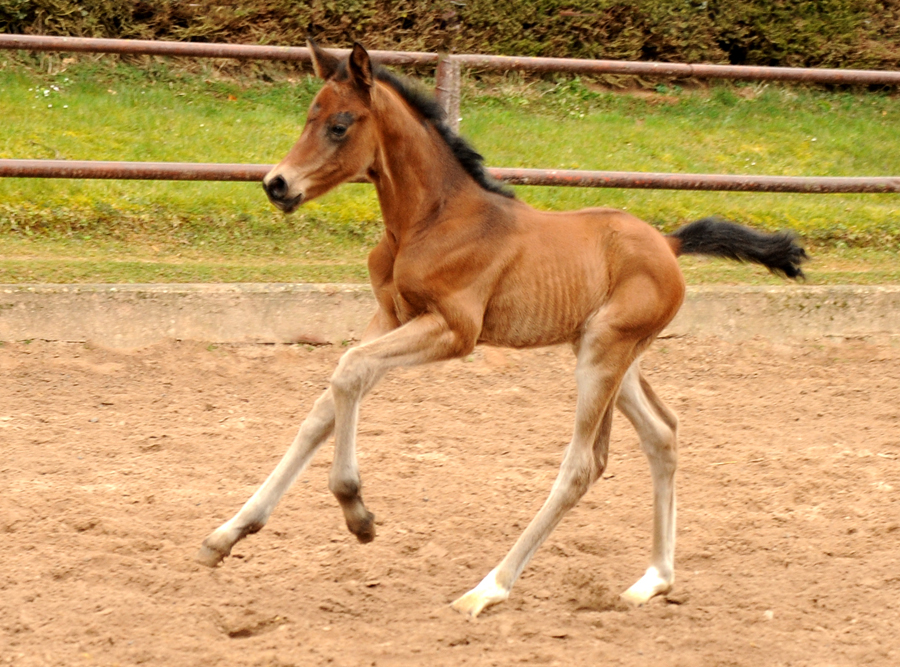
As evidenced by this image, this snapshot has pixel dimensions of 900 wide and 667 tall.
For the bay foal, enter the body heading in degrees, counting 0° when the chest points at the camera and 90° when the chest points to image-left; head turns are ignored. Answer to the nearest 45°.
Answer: approximately 90°

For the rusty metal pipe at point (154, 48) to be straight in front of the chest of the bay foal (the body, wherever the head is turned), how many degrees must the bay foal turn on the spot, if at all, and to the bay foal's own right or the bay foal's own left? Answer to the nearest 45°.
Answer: approximately 45° to the bay foal's own right

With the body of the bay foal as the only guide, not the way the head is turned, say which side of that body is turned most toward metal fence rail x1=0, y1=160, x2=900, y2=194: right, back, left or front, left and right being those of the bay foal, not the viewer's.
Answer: right

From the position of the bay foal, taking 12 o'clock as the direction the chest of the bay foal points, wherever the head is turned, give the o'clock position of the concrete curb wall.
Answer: The concrete curb wall is roughly at 2 o'clock from the bay foal.

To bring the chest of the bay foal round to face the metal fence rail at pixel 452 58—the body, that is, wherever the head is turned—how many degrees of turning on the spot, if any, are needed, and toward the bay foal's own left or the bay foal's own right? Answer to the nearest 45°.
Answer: approximately 90° to the bay foal's own right

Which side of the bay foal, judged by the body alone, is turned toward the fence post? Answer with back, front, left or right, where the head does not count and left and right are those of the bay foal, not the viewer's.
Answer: right
